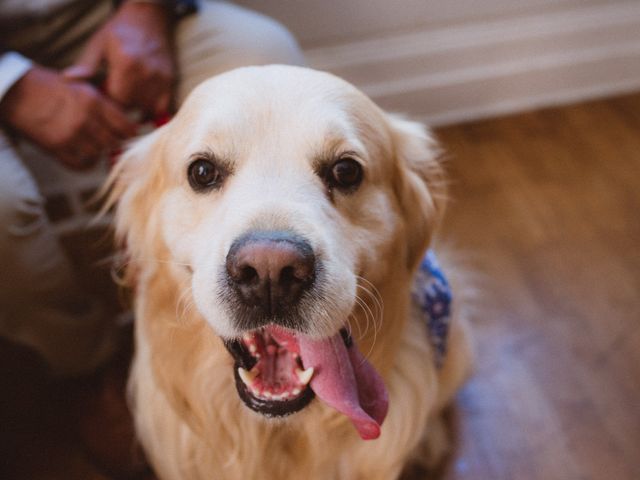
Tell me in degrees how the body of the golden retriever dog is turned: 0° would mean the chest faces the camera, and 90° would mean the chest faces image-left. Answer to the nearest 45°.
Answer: approximately 0°
